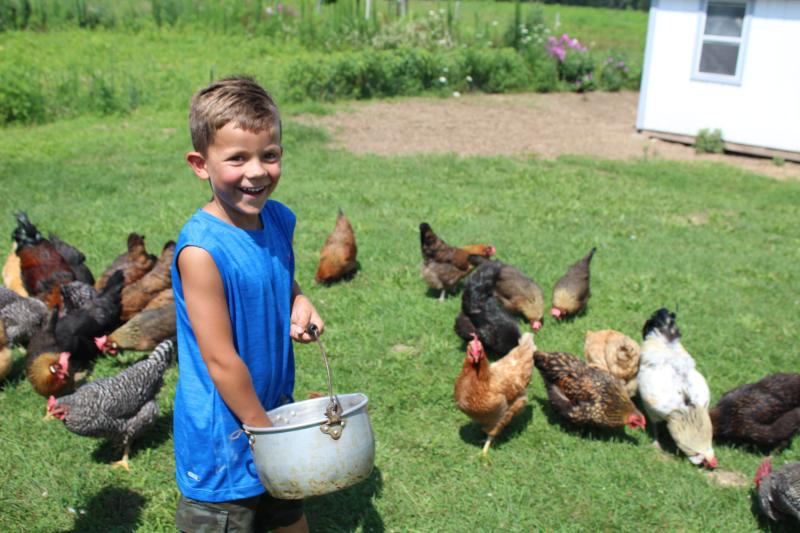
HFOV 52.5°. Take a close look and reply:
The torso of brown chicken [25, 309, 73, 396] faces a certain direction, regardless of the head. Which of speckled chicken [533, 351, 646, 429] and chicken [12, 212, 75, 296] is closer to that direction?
the speckled chicken

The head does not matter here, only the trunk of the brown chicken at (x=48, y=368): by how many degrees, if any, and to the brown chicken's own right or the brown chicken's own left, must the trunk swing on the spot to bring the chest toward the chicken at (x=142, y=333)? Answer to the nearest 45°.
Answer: approximately 90° to the brown chicken's own left

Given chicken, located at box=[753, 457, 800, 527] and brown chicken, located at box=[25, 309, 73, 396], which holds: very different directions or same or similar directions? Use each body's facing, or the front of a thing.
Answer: very different directions

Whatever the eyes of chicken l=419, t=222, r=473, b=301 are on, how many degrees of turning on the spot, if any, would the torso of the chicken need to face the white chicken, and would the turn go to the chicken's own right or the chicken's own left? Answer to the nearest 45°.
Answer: approximately 45° to the chicken's own right

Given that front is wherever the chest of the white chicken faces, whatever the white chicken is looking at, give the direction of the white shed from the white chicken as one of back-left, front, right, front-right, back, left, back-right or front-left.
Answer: back-left

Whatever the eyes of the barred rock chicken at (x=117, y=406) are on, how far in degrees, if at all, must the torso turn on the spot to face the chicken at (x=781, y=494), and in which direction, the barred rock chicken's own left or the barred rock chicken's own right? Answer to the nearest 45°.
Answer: approximately 135° to the barred rock chicken's own left

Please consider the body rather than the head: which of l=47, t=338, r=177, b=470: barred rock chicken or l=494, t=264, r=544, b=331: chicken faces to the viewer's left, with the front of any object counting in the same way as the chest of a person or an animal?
the barred rock chicken

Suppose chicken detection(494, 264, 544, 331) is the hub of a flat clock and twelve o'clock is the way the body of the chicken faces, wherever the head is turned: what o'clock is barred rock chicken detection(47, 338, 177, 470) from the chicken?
The barred rock chicken is roughly at 3 o'clock from the chicken.

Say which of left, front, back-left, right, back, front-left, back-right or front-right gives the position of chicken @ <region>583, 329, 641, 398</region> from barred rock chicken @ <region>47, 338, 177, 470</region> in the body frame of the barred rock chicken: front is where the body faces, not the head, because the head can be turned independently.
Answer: back

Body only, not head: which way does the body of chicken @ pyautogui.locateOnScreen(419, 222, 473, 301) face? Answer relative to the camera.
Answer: to the viewer's right

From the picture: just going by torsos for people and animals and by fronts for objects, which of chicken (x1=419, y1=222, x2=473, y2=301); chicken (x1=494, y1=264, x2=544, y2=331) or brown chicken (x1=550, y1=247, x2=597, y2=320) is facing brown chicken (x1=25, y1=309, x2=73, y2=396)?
brown chicken (x1=550, y1=247, x2=597, y2=320)

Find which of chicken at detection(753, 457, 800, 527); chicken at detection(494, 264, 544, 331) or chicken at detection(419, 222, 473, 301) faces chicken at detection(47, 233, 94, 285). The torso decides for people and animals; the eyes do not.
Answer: chicken at detection(753, 457, 800, 527)

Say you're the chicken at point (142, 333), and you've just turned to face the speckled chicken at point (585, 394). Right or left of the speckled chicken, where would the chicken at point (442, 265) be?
left

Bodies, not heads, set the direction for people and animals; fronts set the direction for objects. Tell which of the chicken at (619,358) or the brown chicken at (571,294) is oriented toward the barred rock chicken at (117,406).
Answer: the brown chicken

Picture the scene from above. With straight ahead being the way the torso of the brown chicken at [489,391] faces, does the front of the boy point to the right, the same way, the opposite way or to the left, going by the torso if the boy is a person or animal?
to the left
